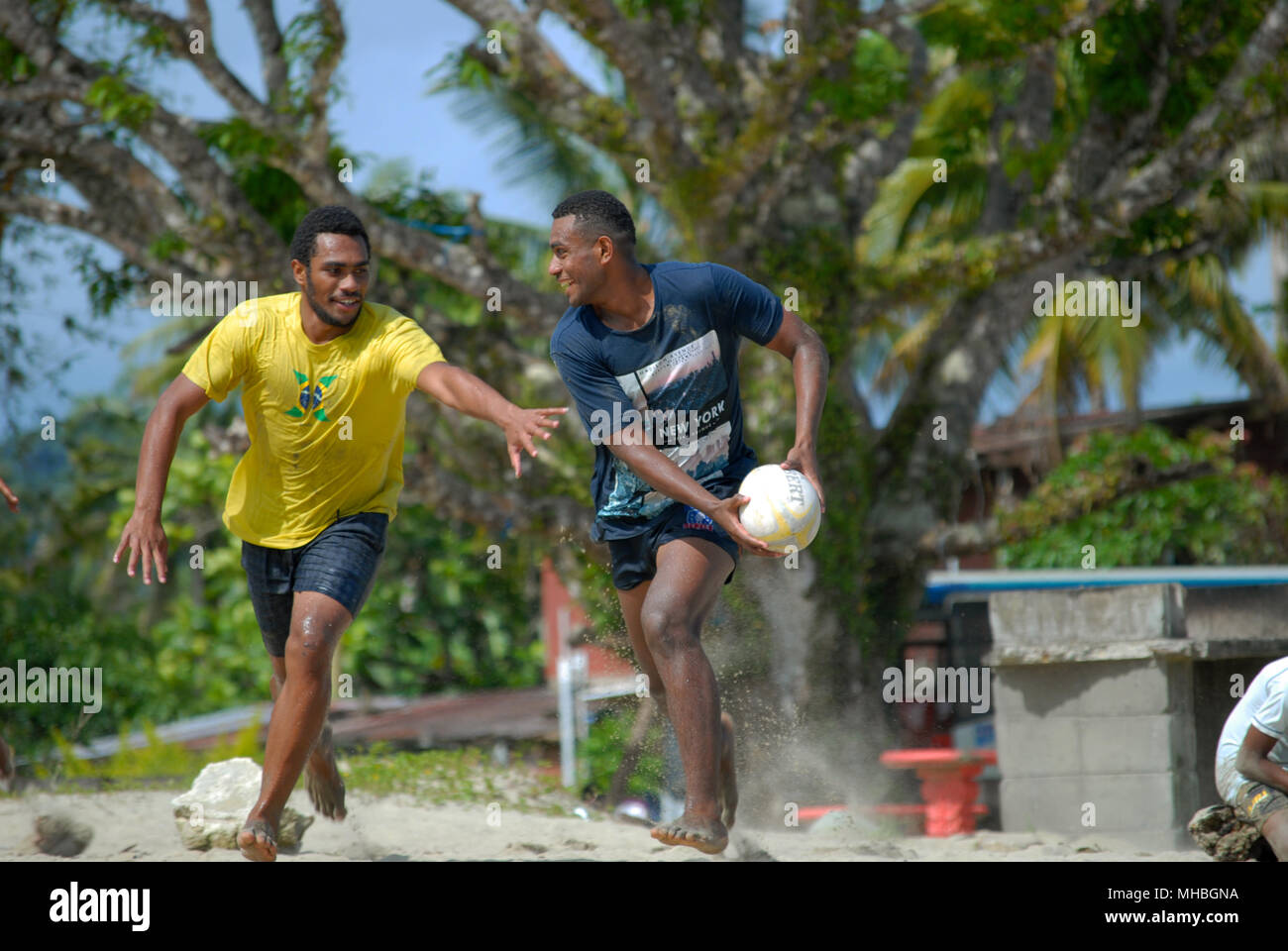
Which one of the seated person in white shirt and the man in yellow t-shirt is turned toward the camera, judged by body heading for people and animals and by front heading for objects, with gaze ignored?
the man in yellow t-shirt

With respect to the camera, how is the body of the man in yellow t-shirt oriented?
toward the camera

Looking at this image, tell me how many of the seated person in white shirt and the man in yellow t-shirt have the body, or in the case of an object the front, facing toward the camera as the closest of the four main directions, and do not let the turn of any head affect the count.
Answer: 1

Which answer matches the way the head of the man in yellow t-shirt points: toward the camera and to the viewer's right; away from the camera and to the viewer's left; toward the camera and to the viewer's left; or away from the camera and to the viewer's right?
toward the camera and to the viewer's right

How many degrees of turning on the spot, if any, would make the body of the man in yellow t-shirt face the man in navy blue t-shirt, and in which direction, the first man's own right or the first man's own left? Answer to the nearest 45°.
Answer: approximately 90° to the first man's own left

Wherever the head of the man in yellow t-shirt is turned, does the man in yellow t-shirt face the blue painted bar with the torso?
no

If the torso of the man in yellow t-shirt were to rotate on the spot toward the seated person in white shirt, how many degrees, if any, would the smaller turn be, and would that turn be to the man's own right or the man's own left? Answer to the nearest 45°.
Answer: approximately 90° to the man's own left

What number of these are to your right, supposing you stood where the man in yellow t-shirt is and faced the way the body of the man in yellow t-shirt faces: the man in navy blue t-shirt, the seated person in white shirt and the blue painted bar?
0

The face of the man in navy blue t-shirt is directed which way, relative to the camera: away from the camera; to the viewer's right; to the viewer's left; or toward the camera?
to the viewer's left
